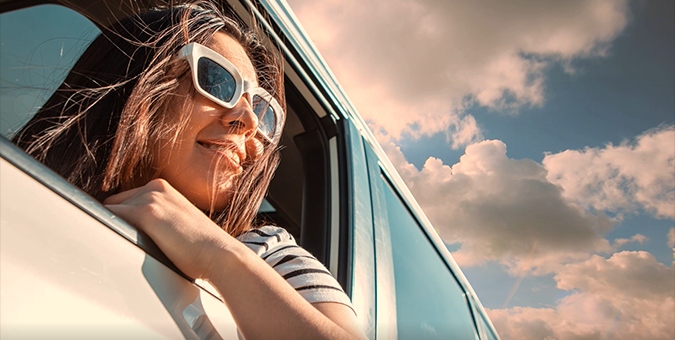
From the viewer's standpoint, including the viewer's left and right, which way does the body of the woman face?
facing the viewer and to the right of the viewer

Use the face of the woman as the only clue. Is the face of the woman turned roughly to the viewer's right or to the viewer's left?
to the viewer's right
